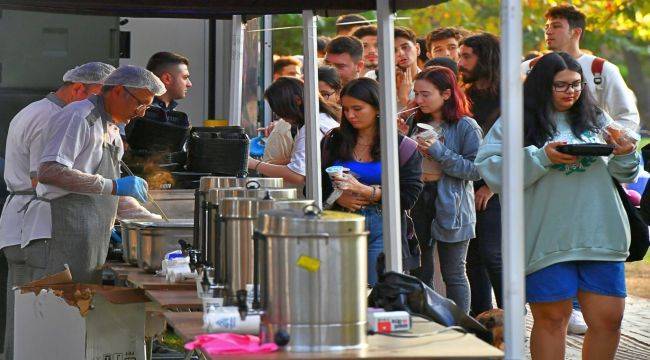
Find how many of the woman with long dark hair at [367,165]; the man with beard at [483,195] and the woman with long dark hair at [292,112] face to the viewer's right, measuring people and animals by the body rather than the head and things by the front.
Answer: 0

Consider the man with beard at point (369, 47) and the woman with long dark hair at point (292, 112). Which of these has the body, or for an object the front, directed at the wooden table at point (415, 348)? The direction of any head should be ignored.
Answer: the man with beard

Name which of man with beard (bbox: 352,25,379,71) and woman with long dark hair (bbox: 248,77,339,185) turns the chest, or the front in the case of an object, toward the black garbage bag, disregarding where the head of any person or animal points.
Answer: the man with beard

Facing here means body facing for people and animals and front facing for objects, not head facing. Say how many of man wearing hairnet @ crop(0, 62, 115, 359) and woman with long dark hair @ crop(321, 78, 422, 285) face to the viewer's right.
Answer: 1

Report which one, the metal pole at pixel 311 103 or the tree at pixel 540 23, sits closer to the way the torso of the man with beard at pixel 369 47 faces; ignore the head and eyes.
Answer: the metal pole

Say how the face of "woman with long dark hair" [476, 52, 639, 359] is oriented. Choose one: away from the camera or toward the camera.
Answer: toward the camera

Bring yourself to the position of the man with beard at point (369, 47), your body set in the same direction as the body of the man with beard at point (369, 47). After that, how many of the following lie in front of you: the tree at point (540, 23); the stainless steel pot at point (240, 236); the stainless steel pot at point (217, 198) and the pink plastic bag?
3

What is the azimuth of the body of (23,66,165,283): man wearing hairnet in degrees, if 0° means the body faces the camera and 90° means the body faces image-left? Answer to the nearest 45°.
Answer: approximately 270°

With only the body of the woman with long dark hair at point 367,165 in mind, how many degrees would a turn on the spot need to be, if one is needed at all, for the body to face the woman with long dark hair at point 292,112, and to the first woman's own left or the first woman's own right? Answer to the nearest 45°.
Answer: approximately 90° to the first woman's own right

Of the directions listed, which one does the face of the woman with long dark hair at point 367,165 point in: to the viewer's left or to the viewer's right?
to the viewer's left

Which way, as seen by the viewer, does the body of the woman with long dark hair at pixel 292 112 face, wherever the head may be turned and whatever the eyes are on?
to the viewer's left

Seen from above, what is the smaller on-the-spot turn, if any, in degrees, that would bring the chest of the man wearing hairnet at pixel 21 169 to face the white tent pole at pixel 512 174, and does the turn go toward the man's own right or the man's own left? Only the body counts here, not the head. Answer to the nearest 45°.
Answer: approximately 45° to the man's own right

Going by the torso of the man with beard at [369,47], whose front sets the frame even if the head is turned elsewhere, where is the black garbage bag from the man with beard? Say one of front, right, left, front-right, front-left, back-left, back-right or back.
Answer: front
